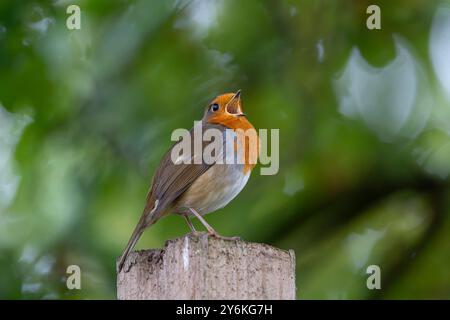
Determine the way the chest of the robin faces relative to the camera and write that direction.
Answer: to the viewer's right
